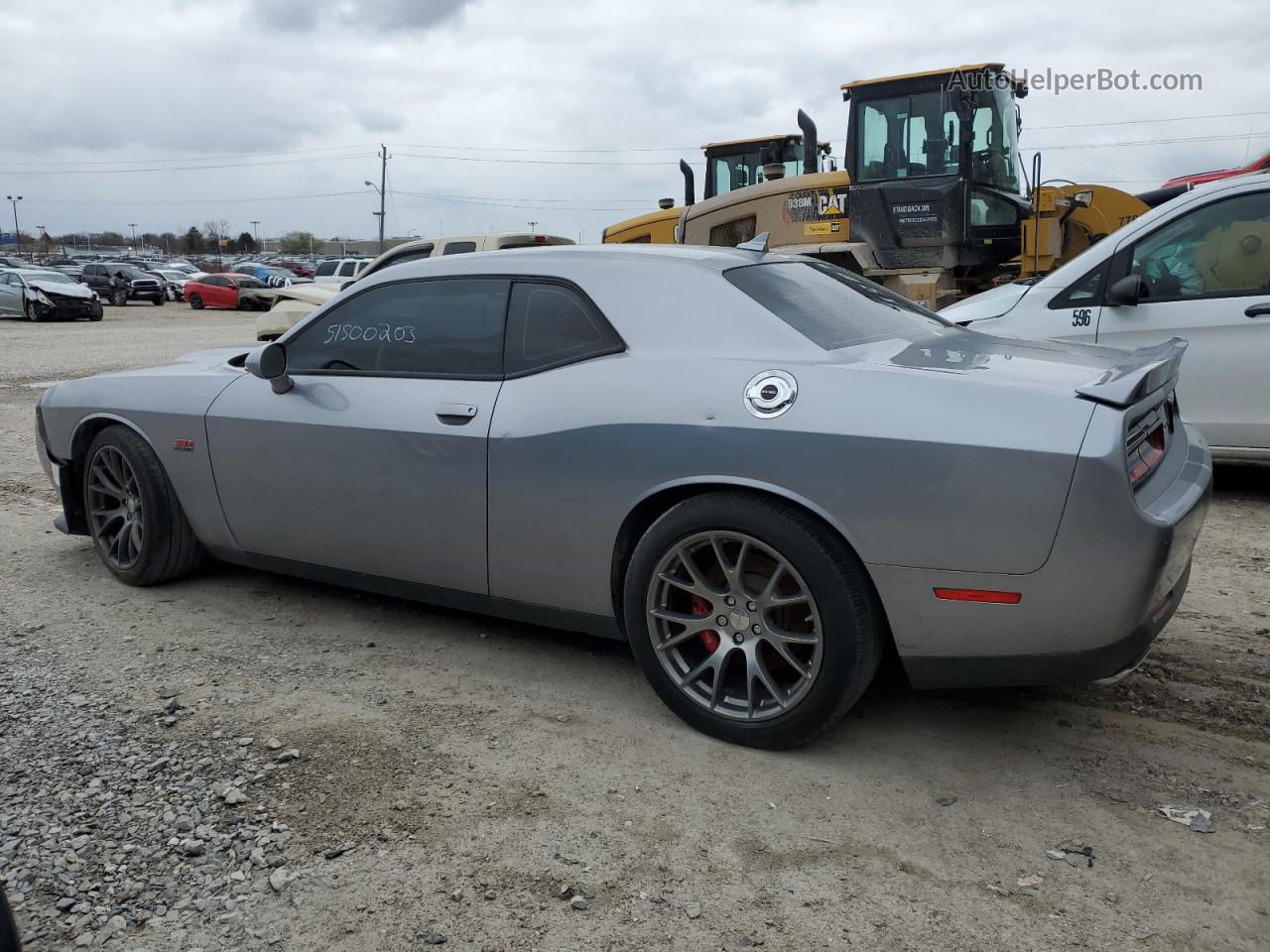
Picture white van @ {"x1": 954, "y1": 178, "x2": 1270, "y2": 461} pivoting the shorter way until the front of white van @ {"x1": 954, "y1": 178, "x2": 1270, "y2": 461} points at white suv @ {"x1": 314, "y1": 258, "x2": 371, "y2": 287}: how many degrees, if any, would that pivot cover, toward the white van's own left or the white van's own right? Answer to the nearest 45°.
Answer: approximately 45° to the white van's own right

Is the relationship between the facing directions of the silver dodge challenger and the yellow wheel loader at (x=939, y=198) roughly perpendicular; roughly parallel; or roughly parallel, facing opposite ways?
roughly parallel, facing opposite ways

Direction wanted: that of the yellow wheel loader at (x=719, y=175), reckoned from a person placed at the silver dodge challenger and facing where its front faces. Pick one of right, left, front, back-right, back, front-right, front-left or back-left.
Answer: front-right

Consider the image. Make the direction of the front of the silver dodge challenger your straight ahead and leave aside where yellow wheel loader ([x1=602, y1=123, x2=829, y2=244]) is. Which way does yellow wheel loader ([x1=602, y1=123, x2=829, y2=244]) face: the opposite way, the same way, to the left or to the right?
the opposite way

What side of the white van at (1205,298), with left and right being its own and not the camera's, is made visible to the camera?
left

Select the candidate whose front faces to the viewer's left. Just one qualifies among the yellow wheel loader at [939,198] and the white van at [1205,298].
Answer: the white van

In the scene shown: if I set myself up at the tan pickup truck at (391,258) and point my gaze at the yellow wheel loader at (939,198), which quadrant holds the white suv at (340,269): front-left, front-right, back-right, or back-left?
back-left

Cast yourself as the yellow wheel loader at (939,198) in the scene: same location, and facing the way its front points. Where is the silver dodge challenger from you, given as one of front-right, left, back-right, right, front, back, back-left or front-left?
front-right

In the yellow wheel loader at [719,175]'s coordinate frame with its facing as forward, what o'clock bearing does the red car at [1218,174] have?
The red car is roughly at 11 o'clock from the yellow wheel loader.

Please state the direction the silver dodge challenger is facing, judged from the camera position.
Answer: facing away from the viewer and to the left of the viewer

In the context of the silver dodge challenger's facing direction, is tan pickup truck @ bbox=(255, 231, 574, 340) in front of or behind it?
in front

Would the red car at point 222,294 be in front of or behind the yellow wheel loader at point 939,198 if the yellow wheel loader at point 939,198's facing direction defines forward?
behind

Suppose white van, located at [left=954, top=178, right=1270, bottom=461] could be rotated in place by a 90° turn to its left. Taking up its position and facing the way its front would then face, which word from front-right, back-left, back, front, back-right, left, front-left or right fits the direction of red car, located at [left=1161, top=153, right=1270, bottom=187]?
back
